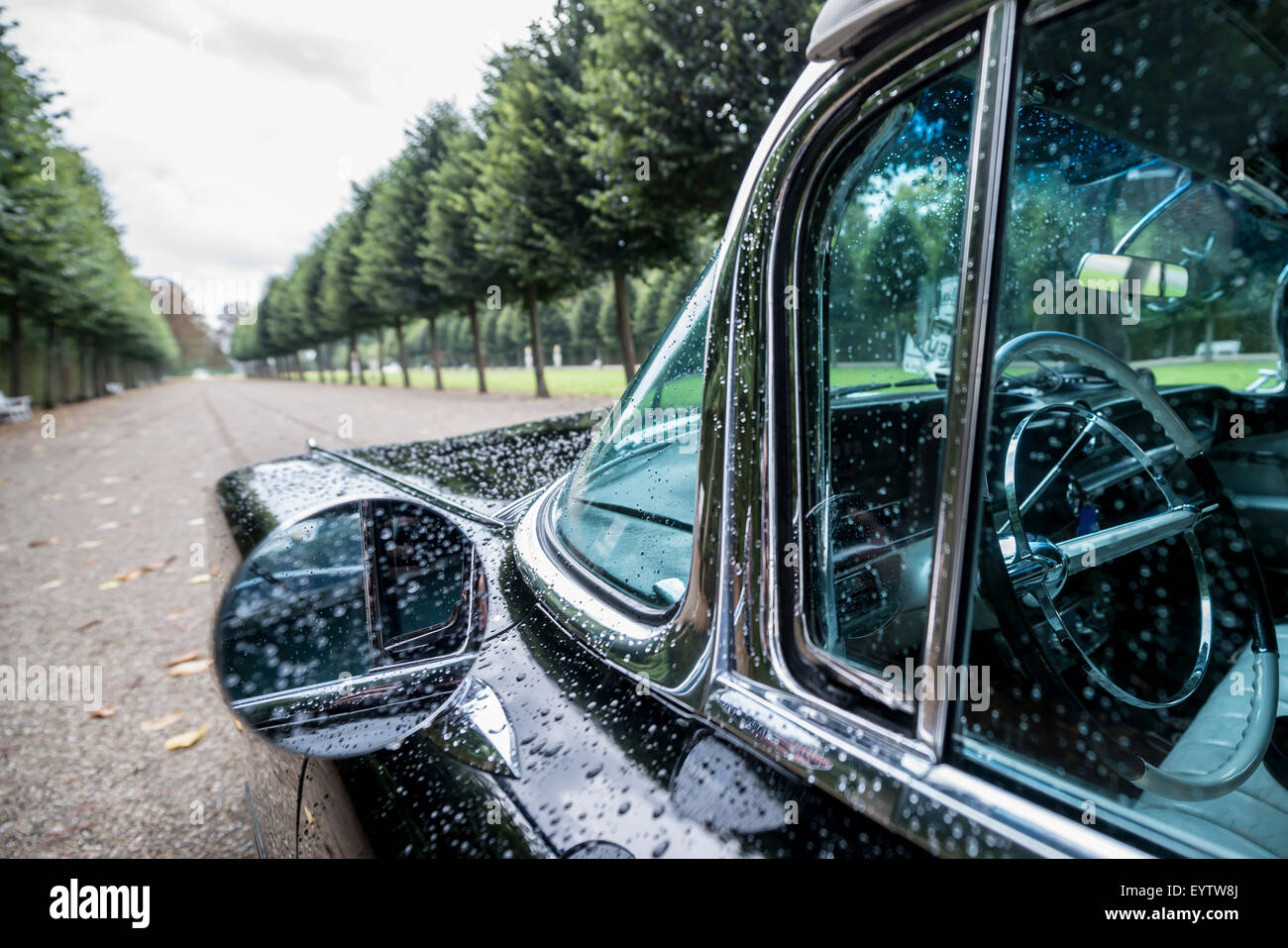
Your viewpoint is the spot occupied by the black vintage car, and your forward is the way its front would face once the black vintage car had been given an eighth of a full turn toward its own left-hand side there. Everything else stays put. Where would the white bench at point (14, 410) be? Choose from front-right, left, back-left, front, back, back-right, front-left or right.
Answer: front-right

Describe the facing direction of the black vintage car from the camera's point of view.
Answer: facing away from the viewer and to the left of the viewer

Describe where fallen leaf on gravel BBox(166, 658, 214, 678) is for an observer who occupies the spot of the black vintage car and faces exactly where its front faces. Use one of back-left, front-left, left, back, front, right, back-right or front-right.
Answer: front

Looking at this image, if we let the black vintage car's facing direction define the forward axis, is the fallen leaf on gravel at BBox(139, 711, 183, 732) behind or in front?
in front

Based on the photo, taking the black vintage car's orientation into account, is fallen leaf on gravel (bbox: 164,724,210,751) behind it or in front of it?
in front

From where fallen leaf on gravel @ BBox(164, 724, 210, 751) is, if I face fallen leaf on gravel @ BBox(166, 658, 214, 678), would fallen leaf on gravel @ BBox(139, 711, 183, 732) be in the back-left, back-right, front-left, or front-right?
front-left

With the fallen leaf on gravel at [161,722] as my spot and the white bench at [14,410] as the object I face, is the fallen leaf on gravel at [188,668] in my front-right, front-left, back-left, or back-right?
front-right
